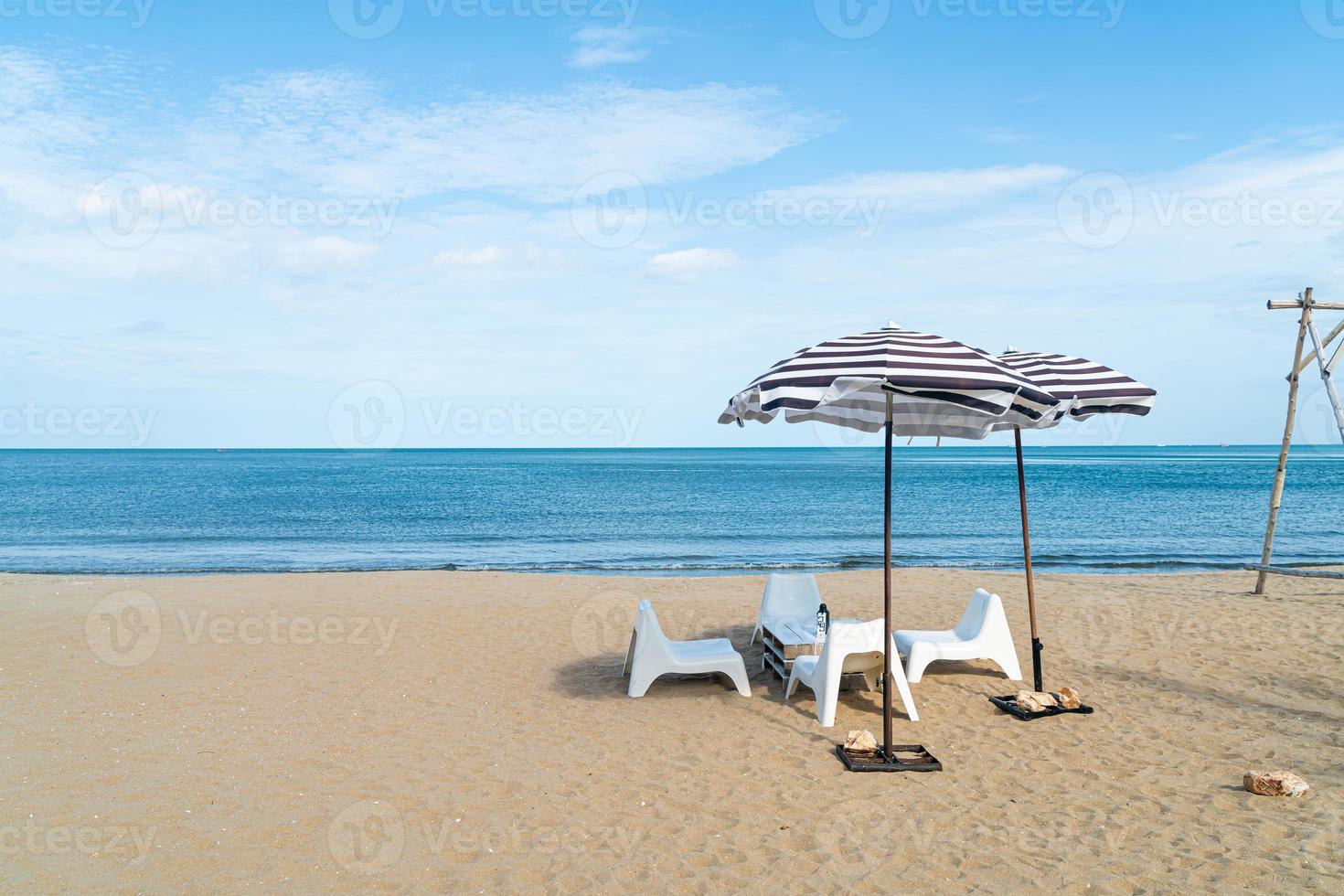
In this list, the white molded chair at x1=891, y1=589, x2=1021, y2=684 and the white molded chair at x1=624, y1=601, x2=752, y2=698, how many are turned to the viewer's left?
1

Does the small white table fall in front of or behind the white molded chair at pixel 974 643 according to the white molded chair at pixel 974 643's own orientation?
in front

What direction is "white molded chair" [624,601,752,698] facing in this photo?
to the viewer's right

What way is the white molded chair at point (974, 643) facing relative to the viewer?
to the viewer's left

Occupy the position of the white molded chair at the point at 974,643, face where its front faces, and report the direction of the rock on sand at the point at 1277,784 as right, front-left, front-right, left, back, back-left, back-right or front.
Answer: back-left

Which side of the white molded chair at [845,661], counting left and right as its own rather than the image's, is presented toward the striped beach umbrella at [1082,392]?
right

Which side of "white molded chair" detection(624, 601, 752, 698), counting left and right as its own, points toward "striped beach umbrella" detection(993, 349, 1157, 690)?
front

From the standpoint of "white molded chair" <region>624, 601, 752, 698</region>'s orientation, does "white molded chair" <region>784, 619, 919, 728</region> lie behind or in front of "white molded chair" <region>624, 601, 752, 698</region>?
in front

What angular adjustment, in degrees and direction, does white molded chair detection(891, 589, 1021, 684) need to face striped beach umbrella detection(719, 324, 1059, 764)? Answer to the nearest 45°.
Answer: approximately 90° to its left

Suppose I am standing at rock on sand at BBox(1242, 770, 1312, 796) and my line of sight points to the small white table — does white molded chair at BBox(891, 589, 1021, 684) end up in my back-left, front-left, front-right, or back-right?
front-right

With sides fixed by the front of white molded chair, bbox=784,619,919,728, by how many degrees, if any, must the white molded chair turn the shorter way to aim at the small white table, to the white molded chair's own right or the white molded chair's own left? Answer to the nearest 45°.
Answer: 0° — it already faces it

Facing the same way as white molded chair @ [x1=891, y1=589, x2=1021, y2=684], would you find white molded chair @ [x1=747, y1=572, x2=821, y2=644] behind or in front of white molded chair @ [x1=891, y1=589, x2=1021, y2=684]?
in front

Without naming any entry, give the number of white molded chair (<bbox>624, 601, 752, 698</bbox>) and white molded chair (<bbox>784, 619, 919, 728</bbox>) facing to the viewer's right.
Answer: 1

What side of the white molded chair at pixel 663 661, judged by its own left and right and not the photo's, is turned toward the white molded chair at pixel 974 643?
front

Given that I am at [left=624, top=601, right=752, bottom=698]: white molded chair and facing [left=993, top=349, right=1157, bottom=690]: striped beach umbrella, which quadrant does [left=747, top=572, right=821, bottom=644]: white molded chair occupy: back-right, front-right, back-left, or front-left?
front-left

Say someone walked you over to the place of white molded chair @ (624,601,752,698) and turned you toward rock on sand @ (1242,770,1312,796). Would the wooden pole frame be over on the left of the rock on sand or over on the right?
left
